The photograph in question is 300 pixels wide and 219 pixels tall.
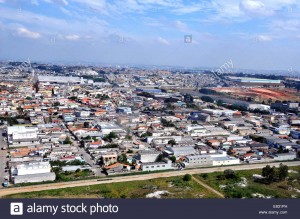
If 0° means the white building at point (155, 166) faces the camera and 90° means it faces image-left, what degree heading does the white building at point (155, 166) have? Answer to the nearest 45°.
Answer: approximately 0°

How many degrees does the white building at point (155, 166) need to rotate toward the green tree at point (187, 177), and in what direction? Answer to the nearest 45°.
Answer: approximately 45° to its left

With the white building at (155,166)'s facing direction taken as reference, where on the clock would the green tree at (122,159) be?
The green tree is roughly at 4 o'clock from the white building.

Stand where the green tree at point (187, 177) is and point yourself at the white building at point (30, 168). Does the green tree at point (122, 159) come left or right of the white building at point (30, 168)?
right

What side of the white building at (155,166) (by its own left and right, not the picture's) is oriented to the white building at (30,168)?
right

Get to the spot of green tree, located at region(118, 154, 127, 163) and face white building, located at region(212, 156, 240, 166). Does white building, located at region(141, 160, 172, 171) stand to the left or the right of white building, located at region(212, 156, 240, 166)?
right

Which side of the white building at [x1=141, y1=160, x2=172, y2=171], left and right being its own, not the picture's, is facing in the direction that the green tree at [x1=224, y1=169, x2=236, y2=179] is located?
left
